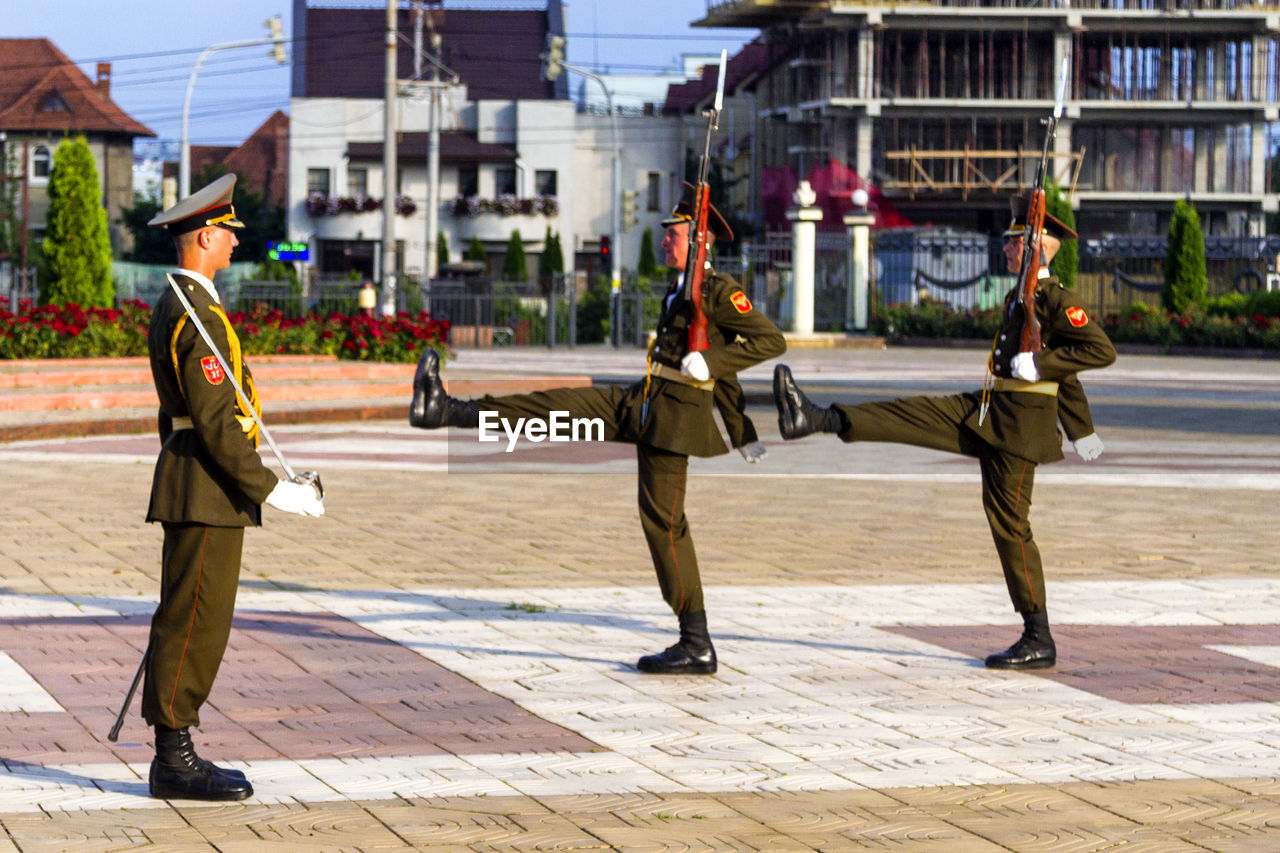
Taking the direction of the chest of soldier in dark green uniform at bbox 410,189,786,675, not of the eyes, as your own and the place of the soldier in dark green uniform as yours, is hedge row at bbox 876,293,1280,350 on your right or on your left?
on your right

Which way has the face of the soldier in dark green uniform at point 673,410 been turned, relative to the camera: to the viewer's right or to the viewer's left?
to the viewer's left

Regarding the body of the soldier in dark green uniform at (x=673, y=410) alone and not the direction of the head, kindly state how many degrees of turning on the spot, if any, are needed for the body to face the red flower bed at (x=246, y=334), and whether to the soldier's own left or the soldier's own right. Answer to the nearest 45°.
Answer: approximately 90° to the soldier's own right

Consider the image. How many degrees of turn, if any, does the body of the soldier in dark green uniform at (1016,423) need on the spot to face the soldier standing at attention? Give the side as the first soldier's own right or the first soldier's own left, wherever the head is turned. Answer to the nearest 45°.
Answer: approximately 45° to the first soldier's own left

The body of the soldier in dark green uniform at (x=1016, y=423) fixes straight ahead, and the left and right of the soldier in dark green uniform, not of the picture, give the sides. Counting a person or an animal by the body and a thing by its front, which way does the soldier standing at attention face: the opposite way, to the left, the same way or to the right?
the opposite way

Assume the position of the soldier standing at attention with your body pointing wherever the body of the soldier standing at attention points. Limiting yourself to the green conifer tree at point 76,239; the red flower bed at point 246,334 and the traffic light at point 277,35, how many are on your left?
3

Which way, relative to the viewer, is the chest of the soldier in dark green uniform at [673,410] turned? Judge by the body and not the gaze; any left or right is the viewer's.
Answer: facing to the left of the viewer

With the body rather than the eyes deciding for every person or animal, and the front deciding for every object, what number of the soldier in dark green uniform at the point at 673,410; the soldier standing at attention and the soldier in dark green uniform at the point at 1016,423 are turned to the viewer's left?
2

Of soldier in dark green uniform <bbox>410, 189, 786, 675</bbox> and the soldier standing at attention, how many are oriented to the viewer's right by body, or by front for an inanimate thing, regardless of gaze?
1

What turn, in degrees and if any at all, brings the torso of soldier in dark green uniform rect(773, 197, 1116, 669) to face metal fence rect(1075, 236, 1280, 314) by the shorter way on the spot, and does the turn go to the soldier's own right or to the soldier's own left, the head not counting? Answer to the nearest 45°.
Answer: approximately 90° to the soldier's own right

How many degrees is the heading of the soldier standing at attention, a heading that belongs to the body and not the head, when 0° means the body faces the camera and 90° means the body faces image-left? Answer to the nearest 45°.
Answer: approximately 270°

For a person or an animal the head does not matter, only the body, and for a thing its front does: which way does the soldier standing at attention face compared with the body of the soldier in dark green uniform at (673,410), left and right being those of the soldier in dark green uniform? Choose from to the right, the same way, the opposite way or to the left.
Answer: the opposite way

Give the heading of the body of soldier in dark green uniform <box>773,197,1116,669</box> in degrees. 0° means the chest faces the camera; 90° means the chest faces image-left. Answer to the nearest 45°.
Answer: approximately 90°

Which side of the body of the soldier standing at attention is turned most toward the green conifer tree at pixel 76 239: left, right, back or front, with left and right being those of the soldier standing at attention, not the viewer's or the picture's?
left
